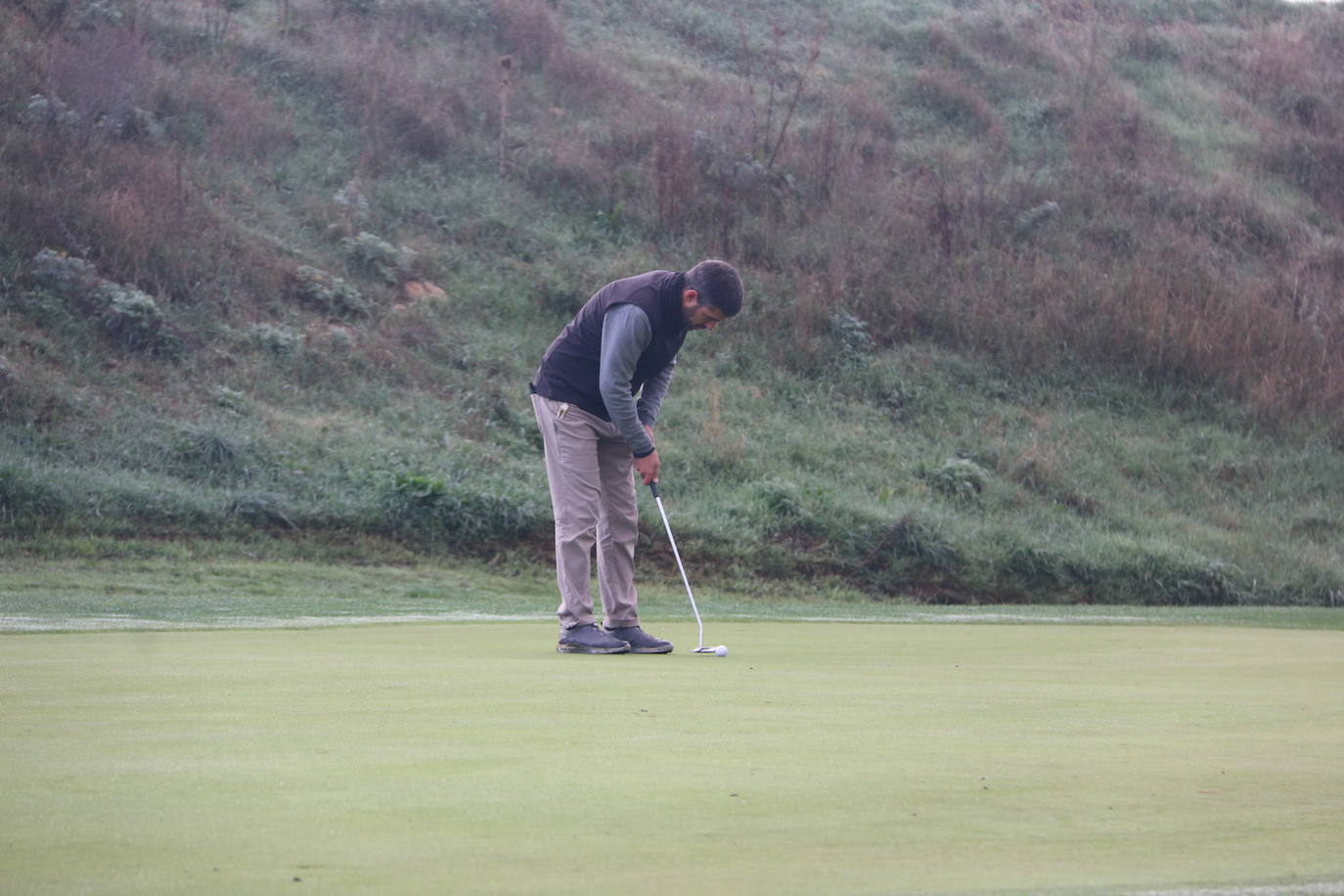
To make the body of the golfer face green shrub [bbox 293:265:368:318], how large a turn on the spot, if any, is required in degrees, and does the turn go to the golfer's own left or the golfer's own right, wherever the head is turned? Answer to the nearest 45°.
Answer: approximately 90° to the golfer's own left

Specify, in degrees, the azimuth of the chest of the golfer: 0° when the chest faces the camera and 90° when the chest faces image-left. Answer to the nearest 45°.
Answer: approximately 270°

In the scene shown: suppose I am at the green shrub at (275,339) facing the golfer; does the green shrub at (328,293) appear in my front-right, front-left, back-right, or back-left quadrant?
back-left

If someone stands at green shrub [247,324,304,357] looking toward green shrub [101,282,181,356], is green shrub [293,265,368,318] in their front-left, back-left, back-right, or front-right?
back-right

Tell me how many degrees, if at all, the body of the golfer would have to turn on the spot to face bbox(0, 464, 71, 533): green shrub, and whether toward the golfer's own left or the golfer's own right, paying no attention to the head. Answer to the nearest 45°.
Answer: approximately 135° to the golfer's own left

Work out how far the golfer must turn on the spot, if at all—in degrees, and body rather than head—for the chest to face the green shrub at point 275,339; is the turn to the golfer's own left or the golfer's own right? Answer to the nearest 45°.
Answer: approximately 90° to the golfer's own left

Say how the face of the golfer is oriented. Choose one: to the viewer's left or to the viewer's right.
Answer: to the viewer's right
